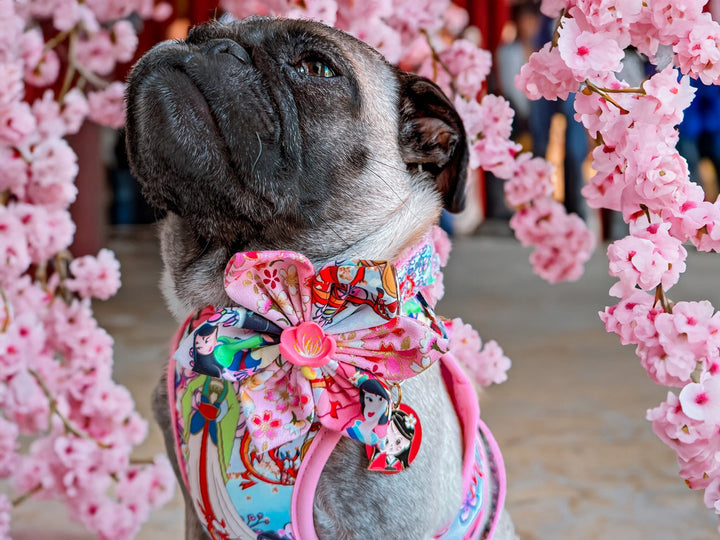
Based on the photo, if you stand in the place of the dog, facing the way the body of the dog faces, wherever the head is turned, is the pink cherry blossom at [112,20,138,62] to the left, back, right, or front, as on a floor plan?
right

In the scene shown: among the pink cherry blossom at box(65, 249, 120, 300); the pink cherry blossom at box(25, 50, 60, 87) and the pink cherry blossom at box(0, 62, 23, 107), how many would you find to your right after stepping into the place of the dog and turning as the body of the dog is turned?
3

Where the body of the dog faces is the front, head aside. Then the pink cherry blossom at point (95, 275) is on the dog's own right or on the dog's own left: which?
on the dog's own right

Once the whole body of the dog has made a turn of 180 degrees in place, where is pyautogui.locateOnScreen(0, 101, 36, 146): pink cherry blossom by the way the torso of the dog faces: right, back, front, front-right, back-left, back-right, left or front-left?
left

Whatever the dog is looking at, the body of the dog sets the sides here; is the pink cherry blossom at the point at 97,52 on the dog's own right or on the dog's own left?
on the dog's own right

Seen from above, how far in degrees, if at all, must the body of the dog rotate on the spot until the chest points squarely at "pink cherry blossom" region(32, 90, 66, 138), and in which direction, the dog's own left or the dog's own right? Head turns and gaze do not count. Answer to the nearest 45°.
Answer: approximately 90° to the dog's own right

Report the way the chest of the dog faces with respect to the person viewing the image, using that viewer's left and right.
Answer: facing the viewer and to the left of the viewer

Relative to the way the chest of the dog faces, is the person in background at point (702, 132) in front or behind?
behind

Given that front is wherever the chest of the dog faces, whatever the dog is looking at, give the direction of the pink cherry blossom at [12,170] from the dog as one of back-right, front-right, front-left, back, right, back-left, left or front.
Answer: right

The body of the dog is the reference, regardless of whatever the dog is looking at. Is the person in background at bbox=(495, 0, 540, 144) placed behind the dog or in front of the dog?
behind

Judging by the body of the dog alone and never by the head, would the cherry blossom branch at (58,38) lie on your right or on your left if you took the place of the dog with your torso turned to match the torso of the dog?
on your right
